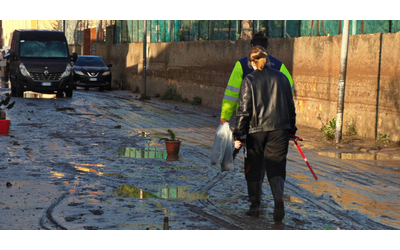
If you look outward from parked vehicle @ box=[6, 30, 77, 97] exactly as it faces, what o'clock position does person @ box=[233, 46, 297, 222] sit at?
The person is roughly at 12 o'clock from the parked vehicle.

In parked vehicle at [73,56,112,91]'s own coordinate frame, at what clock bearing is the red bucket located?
The red bucket is roughly at 12 o'clock from the parked vehicle.

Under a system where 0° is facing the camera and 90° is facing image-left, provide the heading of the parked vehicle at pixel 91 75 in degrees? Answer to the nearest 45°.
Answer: approximately 0°

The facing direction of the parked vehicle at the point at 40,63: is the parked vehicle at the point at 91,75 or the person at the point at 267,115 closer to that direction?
the person

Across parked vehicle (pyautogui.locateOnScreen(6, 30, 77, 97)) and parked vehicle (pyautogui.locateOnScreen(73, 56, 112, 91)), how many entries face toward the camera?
2

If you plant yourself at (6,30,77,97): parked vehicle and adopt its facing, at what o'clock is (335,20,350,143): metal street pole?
The metal street pole is roughly at 11 o'clock from the parked vehicle.

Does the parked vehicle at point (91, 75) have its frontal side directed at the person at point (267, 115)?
yes

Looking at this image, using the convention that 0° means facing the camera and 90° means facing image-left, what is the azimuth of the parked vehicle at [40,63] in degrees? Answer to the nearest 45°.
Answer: approximately 0°
